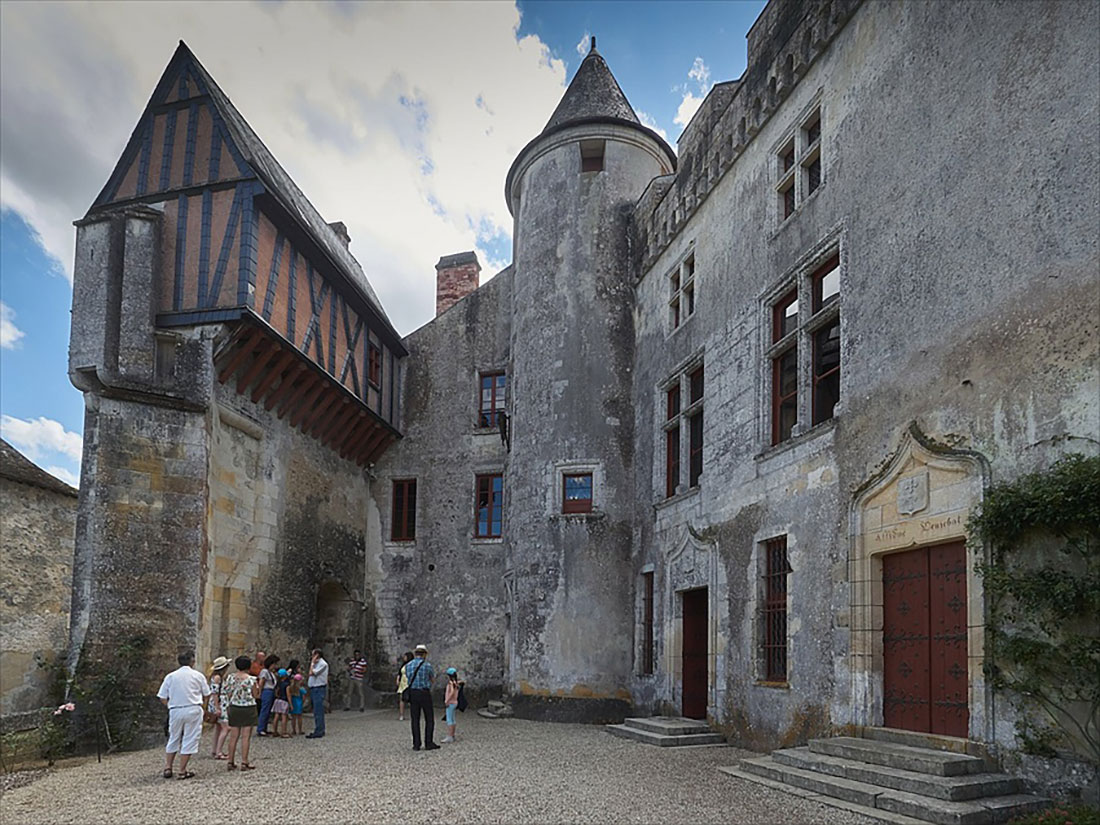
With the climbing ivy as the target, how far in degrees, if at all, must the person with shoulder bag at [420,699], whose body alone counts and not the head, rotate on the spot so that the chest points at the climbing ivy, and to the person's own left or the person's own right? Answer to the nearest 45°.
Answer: approximately 135° to the person's own right

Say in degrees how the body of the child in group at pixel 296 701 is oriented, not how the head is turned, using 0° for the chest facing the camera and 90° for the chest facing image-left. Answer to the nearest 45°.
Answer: approximately 180°

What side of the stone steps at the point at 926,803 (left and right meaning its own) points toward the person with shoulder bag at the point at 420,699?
right

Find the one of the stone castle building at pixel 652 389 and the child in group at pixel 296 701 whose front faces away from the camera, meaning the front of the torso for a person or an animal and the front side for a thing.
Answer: the child in group

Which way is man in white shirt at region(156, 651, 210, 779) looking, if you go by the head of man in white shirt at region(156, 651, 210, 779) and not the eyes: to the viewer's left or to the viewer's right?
to the viewer's right

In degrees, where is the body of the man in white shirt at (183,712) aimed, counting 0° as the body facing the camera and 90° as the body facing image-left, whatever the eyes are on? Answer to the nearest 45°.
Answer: approximately 180°

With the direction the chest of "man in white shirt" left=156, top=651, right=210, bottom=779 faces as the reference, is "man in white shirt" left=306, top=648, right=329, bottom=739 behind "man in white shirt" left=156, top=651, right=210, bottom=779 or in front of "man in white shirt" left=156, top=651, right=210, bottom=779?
in front

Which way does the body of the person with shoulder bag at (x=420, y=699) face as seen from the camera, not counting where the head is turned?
away from the camera

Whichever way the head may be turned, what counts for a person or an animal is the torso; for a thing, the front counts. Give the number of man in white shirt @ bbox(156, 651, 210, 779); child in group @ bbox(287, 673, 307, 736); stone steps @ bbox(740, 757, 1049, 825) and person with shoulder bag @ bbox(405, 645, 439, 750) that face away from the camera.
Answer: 3
